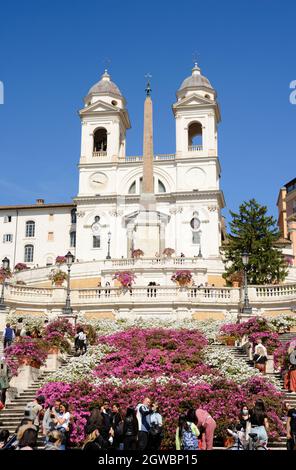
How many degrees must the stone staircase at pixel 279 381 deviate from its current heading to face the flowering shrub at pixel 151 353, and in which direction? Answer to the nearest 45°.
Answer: approximately 90° to its right

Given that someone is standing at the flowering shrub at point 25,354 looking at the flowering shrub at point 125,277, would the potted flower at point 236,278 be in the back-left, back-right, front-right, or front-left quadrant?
front-right

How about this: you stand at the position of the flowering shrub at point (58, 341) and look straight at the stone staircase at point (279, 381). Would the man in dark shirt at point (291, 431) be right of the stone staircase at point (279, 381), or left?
right

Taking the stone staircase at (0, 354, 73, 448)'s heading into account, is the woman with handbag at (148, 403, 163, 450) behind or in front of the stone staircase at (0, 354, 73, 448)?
in front

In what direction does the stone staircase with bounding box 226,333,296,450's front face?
toward the camera

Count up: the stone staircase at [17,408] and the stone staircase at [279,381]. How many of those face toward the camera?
2

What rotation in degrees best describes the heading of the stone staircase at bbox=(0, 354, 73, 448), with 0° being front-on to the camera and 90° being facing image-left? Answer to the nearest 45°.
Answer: approximately 0°

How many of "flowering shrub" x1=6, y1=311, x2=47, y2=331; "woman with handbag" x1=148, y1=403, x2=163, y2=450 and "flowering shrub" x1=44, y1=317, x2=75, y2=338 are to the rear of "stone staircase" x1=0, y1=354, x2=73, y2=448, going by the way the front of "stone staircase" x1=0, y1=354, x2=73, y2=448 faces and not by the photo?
2

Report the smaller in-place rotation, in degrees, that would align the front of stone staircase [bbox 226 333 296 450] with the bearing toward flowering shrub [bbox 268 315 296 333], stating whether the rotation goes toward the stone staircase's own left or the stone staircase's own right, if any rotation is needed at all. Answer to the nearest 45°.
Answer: approximately 180°

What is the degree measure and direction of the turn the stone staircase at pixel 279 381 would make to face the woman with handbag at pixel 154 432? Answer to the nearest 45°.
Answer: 0° — it already faces them

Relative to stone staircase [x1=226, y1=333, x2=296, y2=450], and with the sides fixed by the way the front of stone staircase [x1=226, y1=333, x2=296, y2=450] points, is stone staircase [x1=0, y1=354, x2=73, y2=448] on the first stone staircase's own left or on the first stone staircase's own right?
on the first stone staircase's own right

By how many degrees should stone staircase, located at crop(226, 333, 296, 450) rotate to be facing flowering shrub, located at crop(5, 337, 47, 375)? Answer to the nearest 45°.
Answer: approximately 90° to its right
